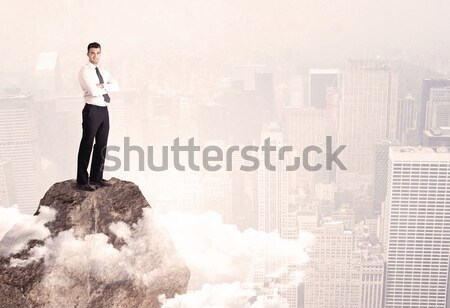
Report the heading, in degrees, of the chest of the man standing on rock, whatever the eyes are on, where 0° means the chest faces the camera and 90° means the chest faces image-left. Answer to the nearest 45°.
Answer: approximately 315°

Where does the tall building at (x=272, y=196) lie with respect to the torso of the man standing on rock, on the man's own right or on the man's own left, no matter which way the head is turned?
on the man's own left

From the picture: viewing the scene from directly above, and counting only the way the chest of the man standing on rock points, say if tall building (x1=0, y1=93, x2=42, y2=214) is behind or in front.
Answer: behind

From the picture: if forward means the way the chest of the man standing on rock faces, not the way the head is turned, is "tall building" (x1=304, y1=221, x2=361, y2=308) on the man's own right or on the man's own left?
on the man's own left

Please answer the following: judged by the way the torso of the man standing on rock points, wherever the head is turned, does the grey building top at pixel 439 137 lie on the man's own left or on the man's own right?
on the man's own left

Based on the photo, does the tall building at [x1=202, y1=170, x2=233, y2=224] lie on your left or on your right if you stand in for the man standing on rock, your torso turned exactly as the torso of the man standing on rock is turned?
on your left
